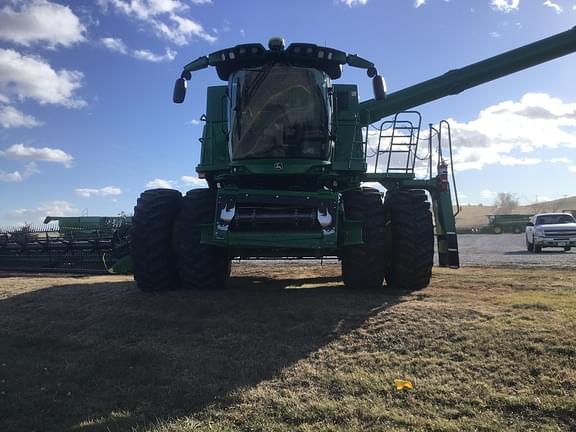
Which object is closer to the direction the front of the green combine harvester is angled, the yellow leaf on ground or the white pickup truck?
the yellow leaf on ground

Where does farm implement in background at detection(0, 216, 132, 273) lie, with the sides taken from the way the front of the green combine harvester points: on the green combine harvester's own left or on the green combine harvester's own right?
on the green combine harvester's own right

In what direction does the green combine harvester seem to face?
toward the camera

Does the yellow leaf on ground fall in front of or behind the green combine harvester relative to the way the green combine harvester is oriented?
in front

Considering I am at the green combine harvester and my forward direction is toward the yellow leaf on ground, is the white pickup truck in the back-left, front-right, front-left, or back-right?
back-left

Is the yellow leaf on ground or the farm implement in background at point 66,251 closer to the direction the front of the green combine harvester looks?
the yellow leaf on ground

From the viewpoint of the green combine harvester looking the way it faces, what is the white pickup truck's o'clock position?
The white pickup truck is roughly at 7 o'clock from the green combine harvester.
